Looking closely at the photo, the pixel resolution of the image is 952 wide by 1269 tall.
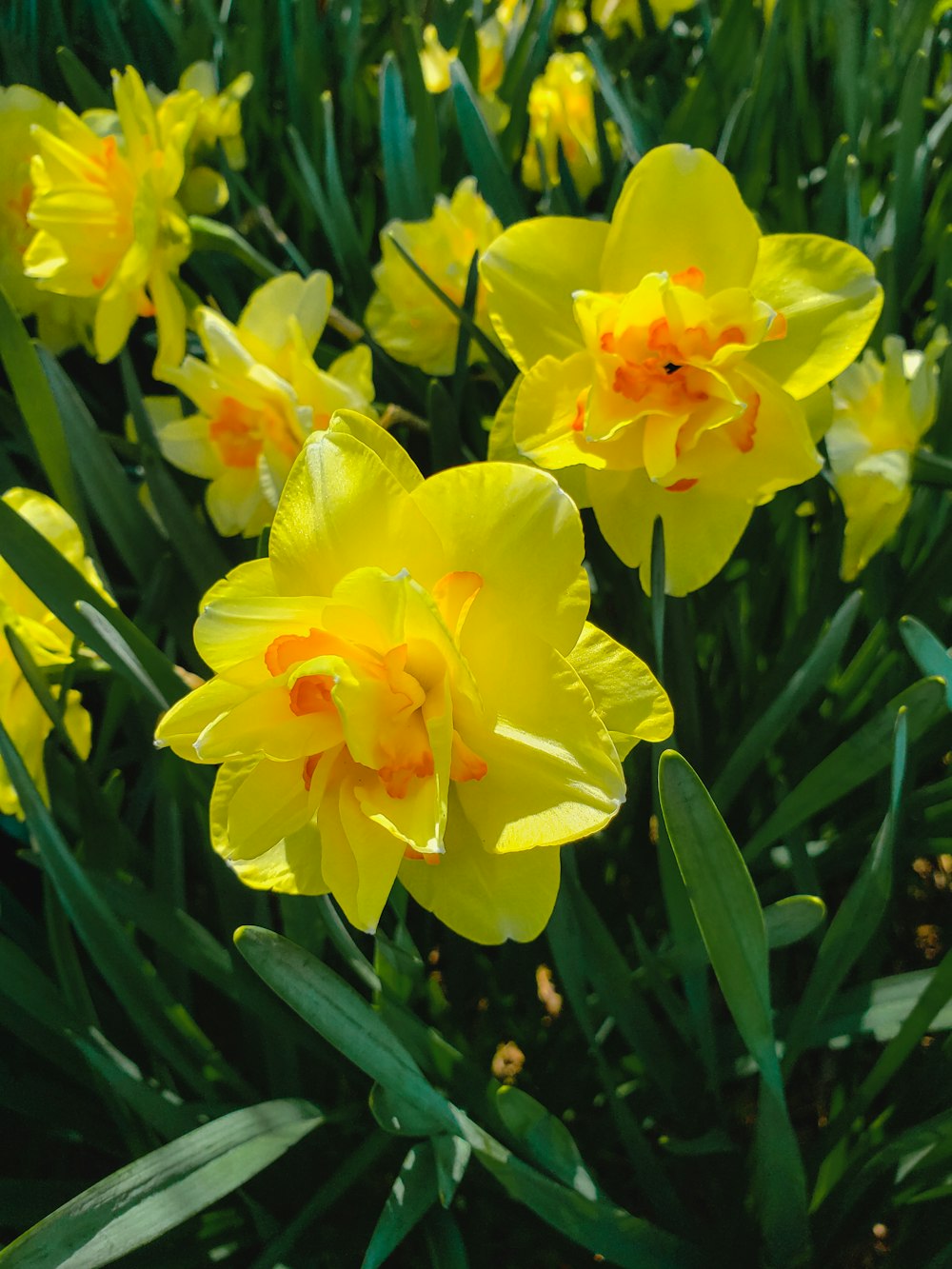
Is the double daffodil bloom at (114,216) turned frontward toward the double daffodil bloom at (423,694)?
no

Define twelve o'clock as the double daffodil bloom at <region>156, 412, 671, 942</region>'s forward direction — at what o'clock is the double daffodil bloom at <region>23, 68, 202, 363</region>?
the double daffodil bloom at <region>23, 68, 202, 363</region> is roughly at 4 o'clock from the double daffodil bloom at <region>156, 412, 671, 942</region>.

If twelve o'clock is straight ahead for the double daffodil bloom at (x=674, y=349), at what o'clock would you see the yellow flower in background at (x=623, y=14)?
The yellow flower in background is roughly at 6 o'clock from the double daffodil bloom.

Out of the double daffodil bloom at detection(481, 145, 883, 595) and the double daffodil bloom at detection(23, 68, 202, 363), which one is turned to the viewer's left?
the double daffodil bloom at detection(23, 68, 202, 363)

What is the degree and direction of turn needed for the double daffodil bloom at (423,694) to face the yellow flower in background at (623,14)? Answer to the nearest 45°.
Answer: approximately 135° to its right

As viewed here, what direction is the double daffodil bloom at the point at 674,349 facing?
toward the camera

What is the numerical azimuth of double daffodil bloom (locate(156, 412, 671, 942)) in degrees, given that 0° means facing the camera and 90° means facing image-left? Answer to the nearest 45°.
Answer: approximately 45°
